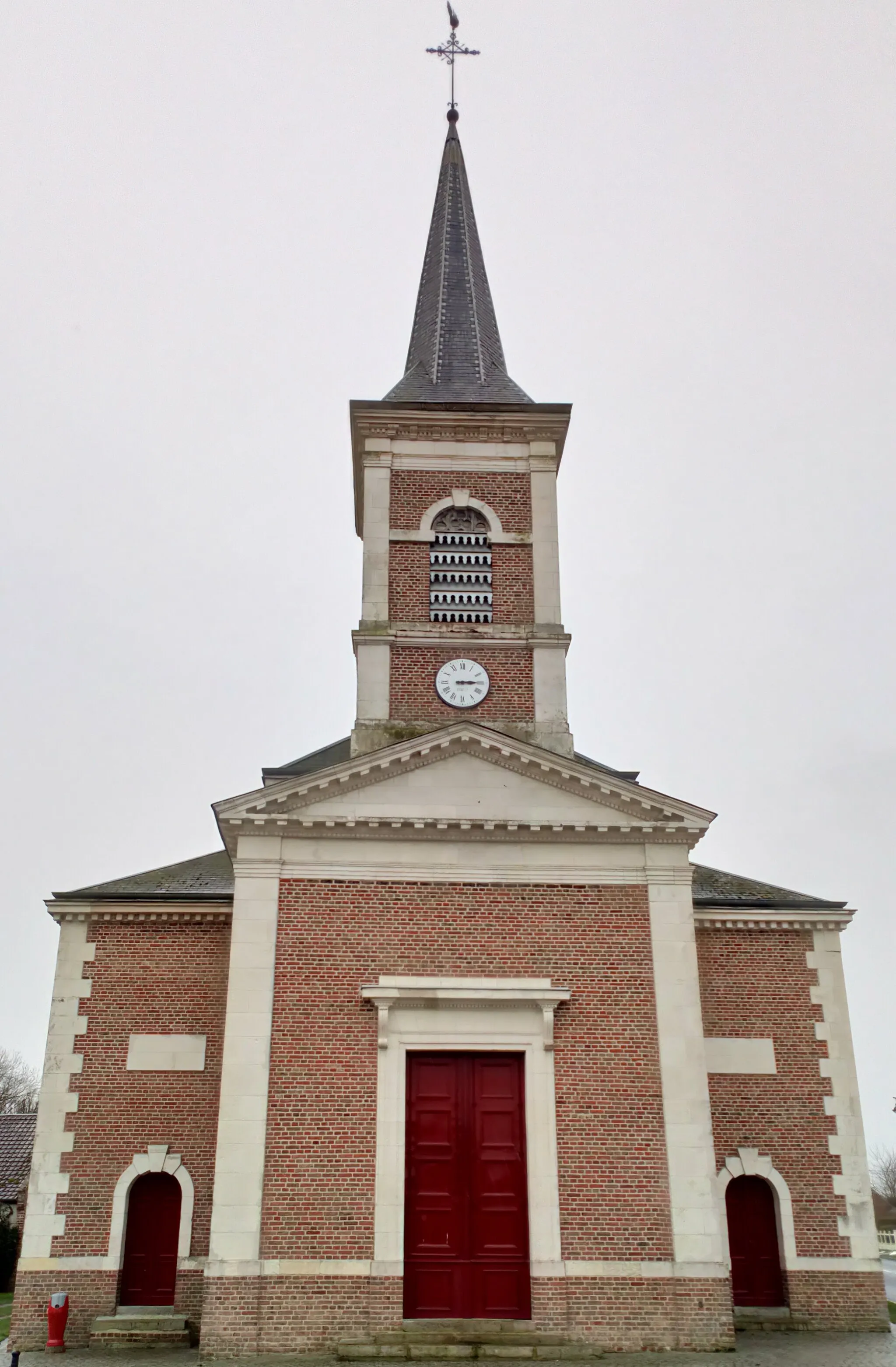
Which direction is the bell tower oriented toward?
toward the camera
